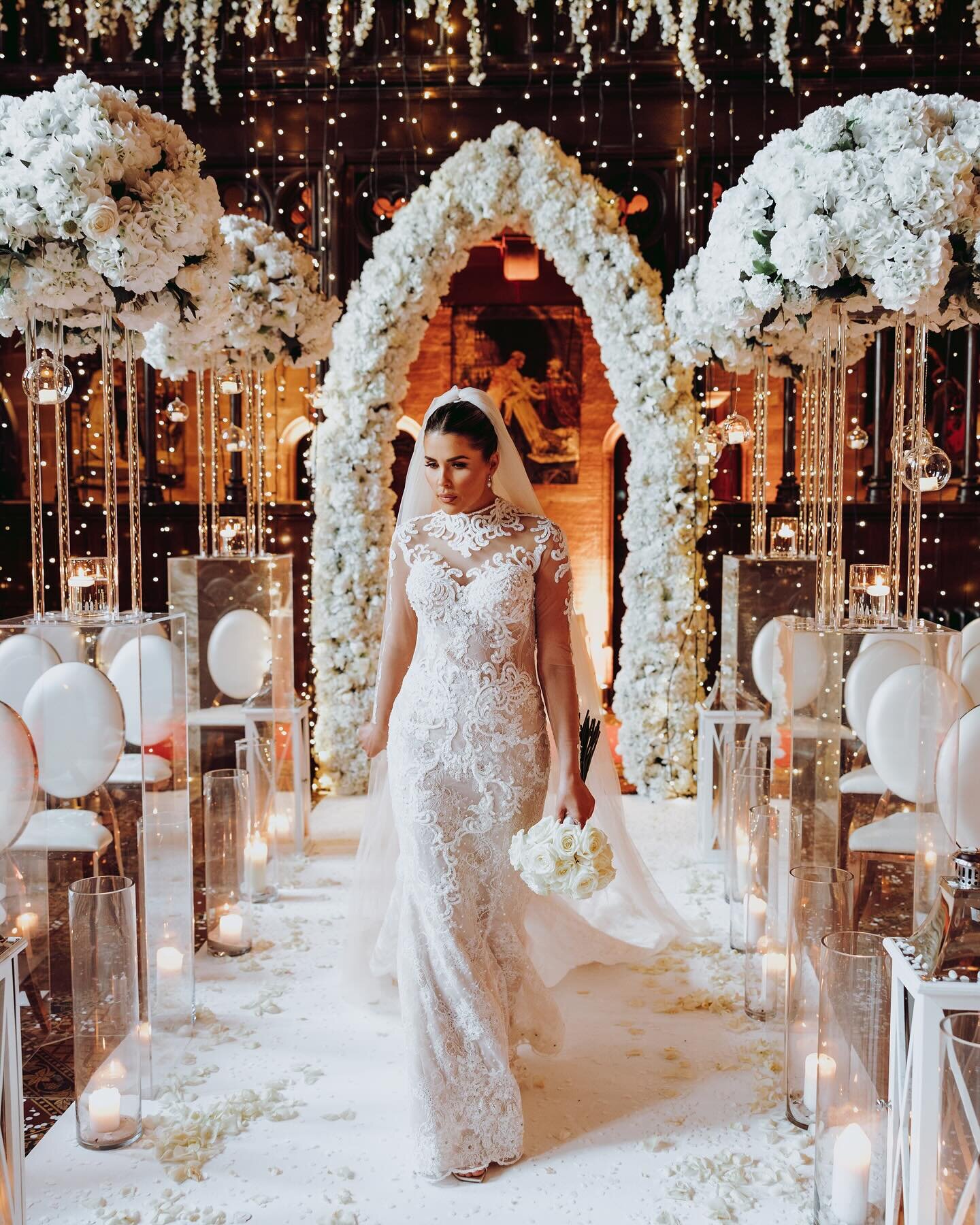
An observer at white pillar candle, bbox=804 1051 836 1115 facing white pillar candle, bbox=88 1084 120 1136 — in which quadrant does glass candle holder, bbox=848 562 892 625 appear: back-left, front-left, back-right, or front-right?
back-right

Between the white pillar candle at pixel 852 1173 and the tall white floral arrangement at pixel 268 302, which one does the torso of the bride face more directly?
the white pillar candle

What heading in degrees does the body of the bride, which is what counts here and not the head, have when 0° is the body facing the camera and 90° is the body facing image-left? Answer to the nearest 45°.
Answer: approximately 0°

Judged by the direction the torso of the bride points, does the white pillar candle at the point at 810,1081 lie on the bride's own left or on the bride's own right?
on the bride's own left

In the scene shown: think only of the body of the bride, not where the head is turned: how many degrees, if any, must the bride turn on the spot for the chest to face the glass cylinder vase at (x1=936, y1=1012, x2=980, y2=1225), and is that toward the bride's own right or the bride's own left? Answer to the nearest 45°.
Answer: approximately 45° to the bride's own left

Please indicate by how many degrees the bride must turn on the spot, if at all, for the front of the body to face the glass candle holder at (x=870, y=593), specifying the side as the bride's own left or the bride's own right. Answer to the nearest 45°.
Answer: approximately 135° to the bride's own left
